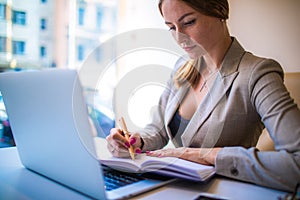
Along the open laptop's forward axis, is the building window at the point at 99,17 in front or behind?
in front

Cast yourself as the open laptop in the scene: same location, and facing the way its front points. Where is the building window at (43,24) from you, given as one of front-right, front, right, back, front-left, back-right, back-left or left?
front-left

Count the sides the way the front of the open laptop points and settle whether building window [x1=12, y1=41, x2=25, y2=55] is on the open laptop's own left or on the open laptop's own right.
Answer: on the open laptop's own left

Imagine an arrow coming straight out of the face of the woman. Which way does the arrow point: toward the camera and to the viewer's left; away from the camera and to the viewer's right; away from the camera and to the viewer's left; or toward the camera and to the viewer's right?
toward the camera and to the viewer's left

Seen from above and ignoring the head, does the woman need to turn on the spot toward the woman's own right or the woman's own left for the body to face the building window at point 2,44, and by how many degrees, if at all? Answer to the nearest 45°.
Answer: approximately 90° to the woman's own right

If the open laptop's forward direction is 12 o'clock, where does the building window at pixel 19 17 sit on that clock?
The building window is roughly at 10 o'clock from the open laptop.

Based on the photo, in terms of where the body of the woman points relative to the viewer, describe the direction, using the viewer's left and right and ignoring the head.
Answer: facing the viewer and to the left of the viewer

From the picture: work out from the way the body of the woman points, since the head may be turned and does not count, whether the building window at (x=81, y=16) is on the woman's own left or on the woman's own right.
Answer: on the woman's own right

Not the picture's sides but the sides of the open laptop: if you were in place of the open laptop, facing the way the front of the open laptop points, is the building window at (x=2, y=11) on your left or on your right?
on your left

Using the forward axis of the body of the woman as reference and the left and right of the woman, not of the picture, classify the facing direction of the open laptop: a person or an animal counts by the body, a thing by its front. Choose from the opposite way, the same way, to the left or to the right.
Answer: the opposite way

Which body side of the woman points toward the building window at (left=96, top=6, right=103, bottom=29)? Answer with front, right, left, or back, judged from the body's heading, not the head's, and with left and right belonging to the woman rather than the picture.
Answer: right

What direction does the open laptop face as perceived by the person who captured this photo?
facing away from the viewer and to the right of the viewer

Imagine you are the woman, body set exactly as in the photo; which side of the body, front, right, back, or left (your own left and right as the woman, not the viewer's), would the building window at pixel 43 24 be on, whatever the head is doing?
right
